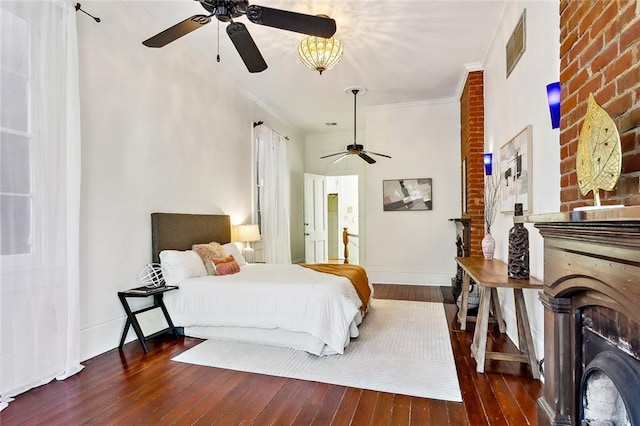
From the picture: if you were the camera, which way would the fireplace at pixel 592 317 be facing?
facing the viewer and to the left of the viewer

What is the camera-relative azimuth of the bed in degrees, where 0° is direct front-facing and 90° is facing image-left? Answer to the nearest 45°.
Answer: approximately 315°

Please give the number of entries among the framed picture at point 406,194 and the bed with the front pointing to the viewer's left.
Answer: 0

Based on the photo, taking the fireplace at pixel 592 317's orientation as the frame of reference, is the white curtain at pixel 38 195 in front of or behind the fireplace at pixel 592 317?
in front

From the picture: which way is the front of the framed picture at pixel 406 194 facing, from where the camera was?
facing the viewer

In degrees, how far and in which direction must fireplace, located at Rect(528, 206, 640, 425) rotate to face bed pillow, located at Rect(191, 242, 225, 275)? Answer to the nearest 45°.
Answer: approximately 45° to its right

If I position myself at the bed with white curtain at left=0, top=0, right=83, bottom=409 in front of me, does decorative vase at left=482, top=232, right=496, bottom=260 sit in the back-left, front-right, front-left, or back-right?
back-left

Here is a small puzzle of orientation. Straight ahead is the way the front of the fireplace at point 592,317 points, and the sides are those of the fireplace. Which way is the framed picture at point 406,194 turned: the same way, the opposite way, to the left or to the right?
to the left

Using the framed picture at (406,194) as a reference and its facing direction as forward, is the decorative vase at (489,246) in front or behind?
in front

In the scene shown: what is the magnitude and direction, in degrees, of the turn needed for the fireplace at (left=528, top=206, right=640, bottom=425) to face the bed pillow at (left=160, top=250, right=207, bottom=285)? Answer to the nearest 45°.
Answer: approximately 45° to its right

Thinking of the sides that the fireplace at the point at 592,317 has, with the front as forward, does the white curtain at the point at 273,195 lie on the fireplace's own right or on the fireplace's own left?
on the fireplace's own right

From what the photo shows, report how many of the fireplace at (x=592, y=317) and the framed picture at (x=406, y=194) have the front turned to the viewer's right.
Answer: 0
